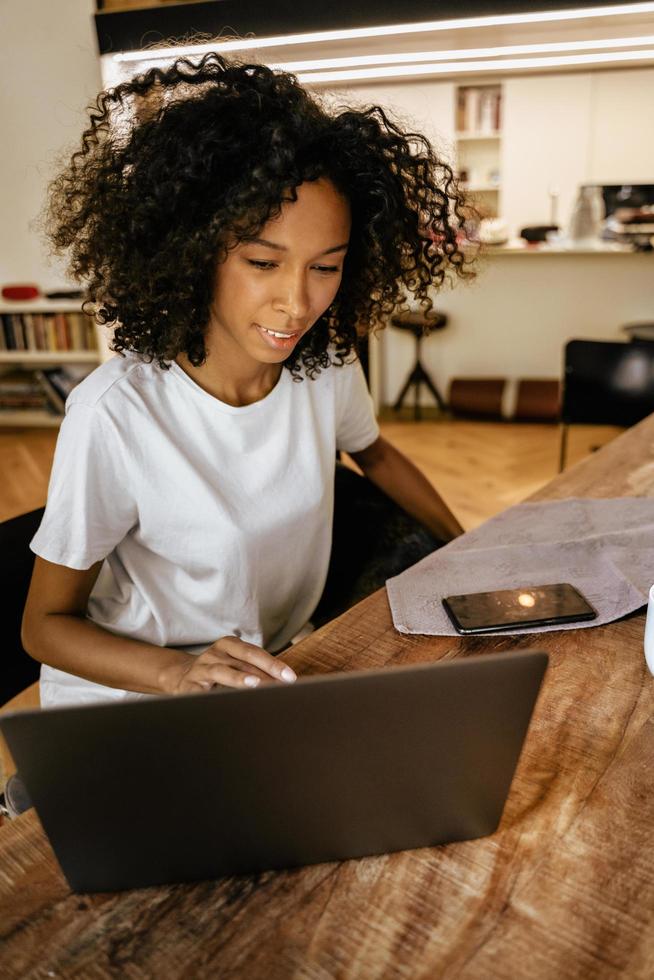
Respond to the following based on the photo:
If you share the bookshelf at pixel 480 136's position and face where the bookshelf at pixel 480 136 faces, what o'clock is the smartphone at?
The smartphone is roughly at 12 o'clock from the bookshelf.

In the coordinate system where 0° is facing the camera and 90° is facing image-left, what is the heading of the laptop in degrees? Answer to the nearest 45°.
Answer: approximately 180°

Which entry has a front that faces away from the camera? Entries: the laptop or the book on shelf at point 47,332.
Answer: the laptop

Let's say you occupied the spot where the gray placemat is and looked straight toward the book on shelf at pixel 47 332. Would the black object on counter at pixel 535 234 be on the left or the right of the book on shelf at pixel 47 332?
right

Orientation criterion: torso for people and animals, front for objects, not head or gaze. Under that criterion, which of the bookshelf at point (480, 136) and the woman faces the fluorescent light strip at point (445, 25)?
the bookshelf

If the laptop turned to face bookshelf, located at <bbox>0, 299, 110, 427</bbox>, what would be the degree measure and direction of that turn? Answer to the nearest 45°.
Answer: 0° — it already faces it

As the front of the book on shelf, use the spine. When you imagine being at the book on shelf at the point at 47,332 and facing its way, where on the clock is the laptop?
The laptop is roughly at 12 o'clock from the book on shelf.

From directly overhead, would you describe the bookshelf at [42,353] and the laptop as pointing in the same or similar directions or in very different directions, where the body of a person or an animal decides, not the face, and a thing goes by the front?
very different directions
